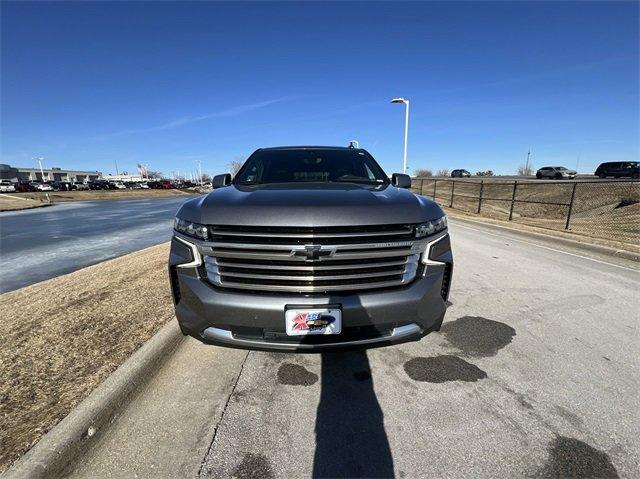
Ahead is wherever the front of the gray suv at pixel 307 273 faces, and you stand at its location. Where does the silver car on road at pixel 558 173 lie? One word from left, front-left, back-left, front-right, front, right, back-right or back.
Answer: back-left

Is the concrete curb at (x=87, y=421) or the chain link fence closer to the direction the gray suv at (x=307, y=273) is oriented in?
the concrete curb

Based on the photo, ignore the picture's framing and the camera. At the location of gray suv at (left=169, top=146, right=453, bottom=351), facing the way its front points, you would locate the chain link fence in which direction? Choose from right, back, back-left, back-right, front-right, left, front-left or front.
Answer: back-left

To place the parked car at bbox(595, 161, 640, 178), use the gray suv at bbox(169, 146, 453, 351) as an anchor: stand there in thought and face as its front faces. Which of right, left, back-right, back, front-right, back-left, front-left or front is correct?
back-left

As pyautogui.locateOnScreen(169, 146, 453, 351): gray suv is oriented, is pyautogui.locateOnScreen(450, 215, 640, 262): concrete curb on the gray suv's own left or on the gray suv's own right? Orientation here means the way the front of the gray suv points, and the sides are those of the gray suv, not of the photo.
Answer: on the gray suv's own left

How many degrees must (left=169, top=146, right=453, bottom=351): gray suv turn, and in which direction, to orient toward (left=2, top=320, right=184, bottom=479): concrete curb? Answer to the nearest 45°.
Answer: approximately 90° to its right

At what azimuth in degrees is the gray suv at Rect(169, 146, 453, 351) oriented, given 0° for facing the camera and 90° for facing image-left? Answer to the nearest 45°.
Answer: approximately 0°

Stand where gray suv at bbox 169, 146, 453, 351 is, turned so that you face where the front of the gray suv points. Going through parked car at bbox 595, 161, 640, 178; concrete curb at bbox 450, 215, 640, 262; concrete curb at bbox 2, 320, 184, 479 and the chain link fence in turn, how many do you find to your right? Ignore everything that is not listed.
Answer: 1
